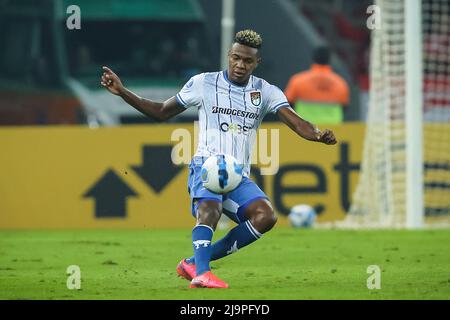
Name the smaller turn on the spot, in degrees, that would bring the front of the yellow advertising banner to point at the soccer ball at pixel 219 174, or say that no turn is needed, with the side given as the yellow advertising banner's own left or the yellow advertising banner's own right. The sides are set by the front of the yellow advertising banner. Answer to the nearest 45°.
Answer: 0° — it already faces it

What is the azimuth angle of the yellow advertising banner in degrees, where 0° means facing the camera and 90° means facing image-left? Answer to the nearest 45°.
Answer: approximately 0°

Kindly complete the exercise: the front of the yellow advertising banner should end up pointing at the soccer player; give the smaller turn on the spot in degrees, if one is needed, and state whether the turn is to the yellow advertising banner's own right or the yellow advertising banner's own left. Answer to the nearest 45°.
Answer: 0° — it already faces them

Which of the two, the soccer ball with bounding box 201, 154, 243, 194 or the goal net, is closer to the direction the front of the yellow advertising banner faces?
the soccer ball

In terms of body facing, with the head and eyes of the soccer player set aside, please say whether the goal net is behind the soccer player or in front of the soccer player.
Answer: behind

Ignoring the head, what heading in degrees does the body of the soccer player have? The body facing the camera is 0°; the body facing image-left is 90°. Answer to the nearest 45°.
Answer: approximately 0°

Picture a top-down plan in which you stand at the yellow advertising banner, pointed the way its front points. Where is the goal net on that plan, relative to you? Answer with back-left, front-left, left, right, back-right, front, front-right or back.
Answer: left

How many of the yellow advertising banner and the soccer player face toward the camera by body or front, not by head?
2

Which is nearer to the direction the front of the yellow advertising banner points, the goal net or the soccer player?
the soccer player

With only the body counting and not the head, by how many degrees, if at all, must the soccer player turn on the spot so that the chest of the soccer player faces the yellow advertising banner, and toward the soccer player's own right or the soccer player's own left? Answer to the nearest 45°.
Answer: approximately 180°

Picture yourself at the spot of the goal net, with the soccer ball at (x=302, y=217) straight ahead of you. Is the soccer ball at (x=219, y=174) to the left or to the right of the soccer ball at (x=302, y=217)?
left
